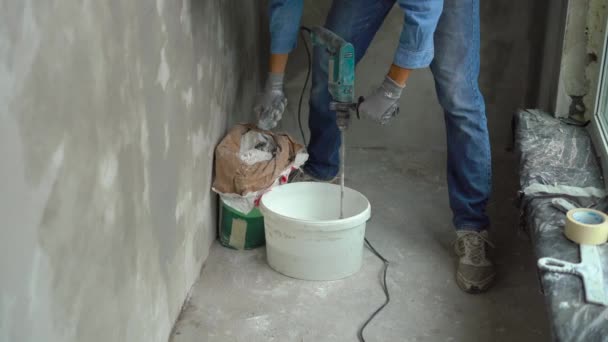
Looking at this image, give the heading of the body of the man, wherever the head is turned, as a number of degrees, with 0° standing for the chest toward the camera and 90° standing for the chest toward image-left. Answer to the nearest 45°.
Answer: approximately 45°
